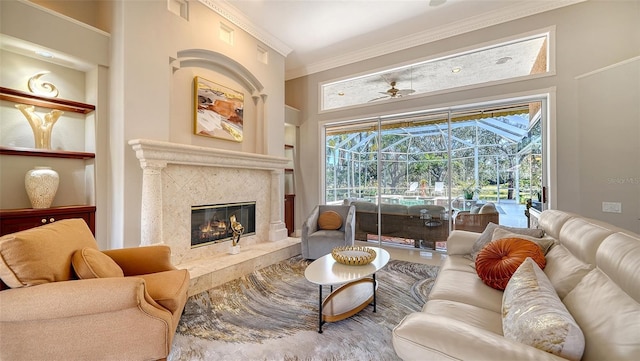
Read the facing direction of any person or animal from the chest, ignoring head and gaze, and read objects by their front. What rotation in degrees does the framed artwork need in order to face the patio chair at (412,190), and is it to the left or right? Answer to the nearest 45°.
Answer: approximately 45° to its left

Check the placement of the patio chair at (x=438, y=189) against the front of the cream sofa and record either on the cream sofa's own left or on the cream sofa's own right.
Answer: on the cream sofa's own right

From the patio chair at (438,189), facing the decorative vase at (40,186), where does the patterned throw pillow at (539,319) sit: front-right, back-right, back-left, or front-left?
front-left

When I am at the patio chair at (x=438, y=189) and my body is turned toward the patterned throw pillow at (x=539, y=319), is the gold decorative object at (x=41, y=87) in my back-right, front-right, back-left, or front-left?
front-right

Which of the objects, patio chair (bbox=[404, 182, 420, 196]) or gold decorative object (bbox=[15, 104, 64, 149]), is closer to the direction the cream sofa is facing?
the gold decorative object

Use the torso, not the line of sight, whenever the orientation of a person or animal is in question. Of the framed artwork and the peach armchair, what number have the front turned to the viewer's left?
0

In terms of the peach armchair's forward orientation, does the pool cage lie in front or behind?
in front

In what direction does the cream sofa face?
to the viewer's left

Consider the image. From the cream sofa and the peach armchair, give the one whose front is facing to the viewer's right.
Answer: the peach armchair

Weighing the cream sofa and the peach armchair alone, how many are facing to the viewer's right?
1

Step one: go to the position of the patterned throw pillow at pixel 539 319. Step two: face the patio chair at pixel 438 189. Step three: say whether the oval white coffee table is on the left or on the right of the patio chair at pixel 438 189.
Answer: left

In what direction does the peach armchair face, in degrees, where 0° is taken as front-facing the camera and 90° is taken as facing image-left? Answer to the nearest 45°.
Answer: approximately 270°

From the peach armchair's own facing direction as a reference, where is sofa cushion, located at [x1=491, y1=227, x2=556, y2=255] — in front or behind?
in front

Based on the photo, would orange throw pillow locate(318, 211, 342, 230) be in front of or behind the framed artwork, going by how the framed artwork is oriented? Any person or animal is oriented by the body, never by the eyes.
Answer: in front

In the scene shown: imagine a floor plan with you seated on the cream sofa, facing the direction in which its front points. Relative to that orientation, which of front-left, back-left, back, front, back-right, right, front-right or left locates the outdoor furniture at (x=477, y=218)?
right
